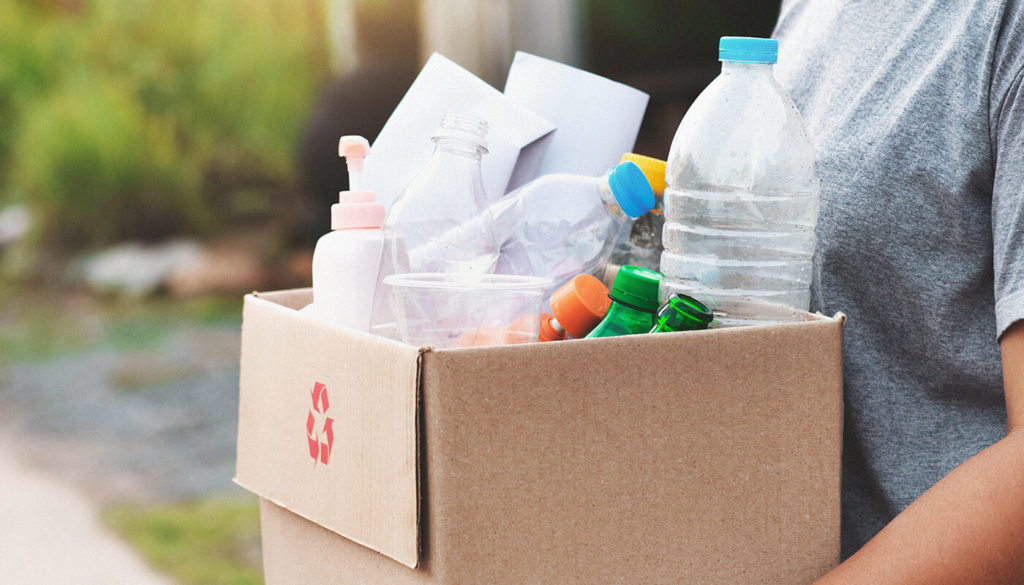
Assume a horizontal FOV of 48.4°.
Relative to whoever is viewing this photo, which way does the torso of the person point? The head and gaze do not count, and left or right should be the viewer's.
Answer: facing the viewer and to the left of the viewer
